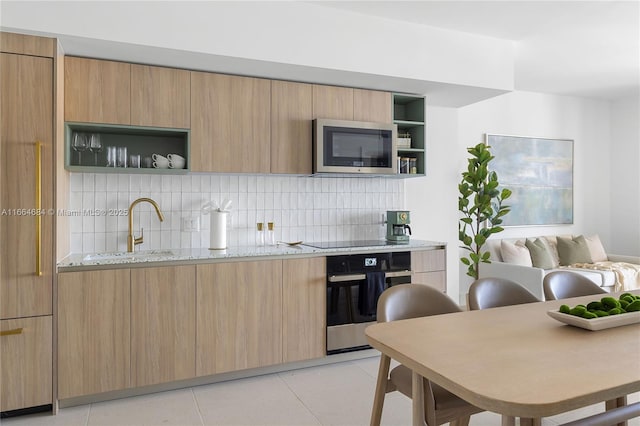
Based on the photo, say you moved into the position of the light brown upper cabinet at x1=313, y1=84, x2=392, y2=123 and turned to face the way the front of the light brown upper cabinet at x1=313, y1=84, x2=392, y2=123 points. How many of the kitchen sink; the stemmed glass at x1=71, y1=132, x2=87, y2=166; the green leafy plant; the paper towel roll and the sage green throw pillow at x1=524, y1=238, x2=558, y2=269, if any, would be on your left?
2

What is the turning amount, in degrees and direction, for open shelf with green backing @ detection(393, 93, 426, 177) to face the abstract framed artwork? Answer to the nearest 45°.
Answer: approximately 90° to its left

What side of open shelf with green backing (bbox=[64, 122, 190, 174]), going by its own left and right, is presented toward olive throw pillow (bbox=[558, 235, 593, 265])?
left

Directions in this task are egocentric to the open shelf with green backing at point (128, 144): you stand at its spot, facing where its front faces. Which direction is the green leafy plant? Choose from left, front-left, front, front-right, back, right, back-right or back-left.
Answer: left

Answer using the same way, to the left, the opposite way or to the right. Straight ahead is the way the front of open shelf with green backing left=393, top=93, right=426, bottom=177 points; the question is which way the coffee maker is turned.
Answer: the same way

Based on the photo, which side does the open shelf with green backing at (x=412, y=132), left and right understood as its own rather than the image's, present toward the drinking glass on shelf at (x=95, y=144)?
right

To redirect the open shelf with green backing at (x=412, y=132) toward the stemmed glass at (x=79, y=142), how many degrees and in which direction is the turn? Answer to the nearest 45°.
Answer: approximately 90° to its right

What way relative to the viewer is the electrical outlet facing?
toward the camera

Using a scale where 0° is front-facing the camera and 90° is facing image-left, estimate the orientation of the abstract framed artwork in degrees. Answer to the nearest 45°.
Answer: approximately 315°

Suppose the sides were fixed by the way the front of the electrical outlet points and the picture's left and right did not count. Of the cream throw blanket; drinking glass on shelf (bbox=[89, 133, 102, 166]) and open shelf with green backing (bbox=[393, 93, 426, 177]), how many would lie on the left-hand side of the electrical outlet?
2

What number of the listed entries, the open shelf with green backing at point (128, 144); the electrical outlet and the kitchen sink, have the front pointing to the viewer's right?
0

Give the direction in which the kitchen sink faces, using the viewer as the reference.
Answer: facing the viewer

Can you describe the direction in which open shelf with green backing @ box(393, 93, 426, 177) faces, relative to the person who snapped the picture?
facing the viewer and to the right of the viewer

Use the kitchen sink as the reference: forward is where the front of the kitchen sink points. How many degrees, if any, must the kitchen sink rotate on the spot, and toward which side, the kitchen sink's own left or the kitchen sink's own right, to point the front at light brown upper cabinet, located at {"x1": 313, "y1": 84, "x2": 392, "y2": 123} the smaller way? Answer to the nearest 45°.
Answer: approximately 90° to the kitchen sink's own left

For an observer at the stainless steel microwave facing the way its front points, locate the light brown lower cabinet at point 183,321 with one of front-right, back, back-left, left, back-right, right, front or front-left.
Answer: right

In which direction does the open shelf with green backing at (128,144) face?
toward the camera

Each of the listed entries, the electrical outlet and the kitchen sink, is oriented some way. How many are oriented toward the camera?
2
